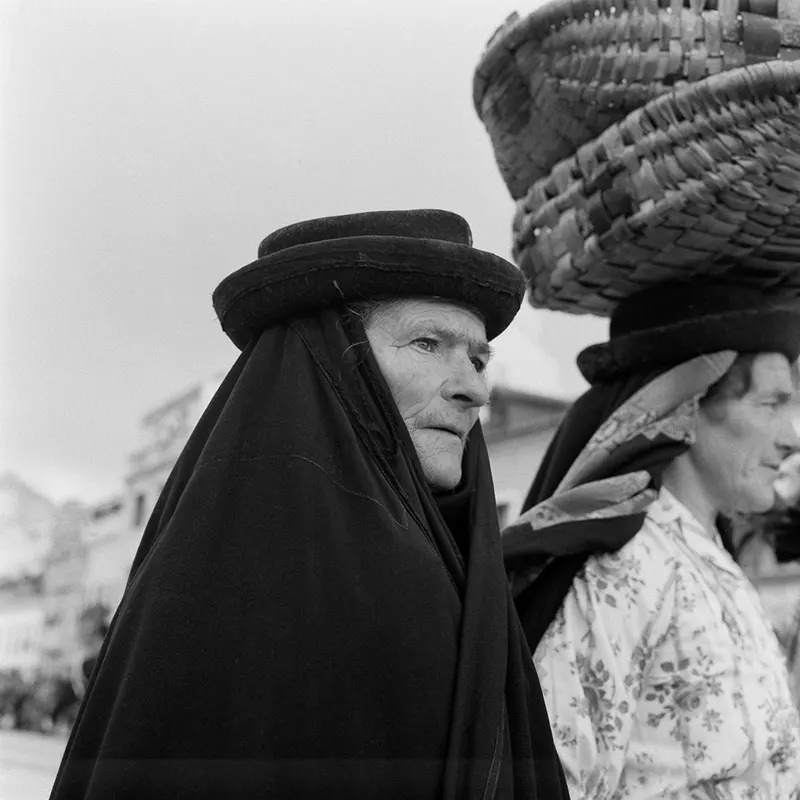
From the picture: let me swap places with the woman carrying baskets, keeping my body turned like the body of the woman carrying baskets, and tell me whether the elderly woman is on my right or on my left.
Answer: on my right

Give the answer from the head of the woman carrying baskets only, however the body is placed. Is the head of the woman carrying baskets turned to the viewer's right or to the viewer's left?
to the viewer's right

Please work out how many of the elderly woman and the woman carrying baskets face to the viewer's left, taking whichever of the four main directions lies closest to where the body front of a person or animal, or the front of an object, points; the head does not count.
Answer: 0

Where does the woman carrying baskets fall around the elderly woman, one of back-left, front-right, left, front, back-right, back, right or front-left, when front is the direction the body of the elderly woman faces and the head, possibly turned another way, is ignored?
left

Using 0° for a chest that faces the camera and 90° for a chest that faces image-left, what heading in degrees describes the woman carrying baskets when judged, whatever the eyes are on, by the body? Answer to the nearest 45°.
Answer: approximately 270°

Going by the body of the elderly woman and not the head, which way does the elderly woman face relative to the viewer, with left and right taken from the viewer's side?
facing the viewer and to the right of the viewer
